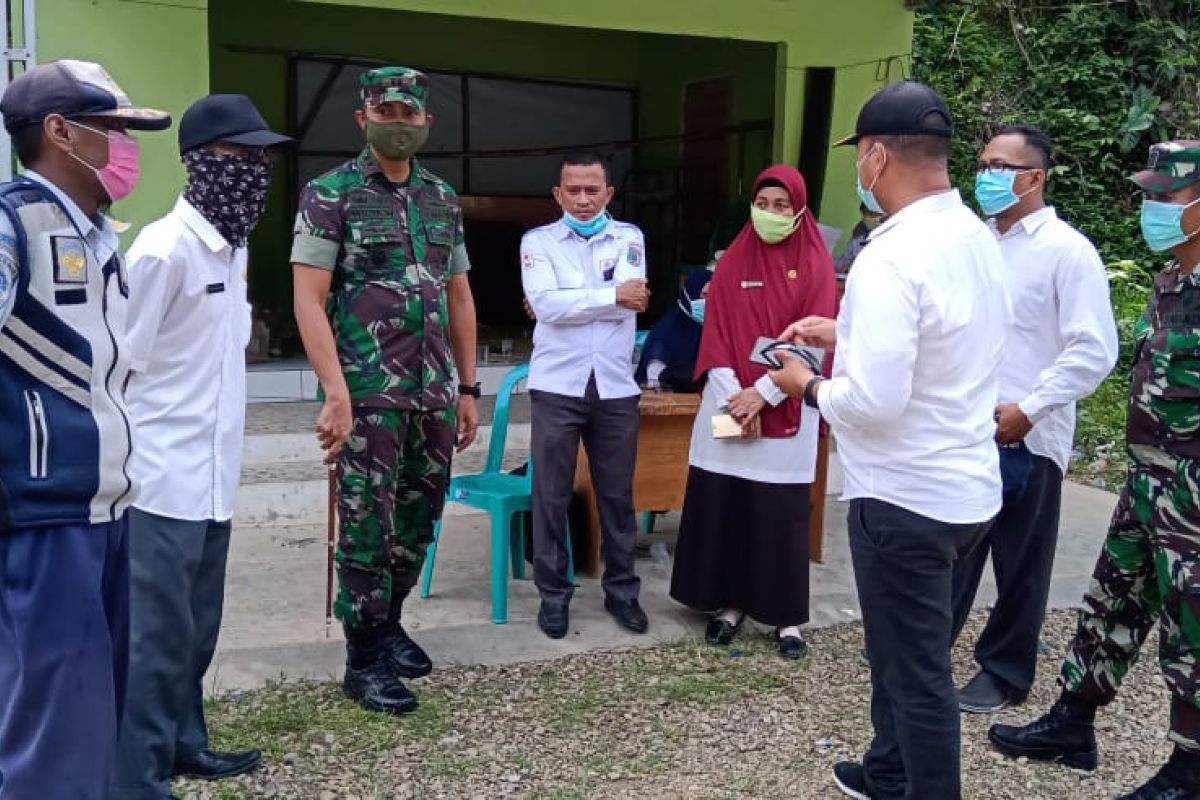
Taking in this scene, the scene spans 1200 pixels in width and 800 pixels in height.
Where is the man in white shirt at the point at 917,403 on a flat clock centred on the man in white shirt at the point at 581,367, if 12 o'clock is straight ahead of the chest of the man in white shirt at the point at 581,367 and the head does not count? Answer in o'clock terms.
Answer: the man in white shirt at the point at 917,403 is roughly at 11 o'clock from the man in white shirt at the point at 581,367.

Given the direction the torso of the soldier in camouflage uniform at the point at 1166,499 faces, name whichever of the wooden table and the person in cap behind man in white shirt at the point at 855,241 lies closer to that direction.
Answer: the wooden table

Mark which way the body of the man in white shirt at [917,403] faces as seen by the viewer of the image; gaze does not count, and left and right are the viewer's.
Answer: facing away from the viewer and to the left of the viewer

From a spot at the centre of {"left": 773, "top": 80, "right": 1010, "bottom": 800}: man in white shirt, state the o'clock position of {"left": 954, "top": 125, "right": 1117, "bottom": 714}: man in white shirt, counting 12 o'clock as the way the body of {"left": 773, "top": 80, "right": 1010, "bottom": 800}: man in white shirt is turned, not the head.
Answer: {"left": 954, "top": 125, "right": 1117, "bottom": 714}: man in white shirt is roughly at 2 o'clock from {"left": 773, "top": 80, "right": 1010, "bottom": 800}: man in white shirt.

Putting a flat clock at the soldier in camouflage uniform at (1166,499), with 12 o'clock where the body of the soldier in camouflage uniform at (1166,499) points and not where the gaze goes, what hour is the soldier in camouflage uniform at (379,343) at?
the soldier in camouflage uniform at (379,343) is roughly at 1 o'clock from the soldier in camouflage uniform at (1166,499).

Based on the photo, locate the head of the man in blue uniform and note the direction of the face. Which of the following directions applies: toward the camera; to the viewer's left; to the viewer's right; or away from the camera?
to the viewer's right

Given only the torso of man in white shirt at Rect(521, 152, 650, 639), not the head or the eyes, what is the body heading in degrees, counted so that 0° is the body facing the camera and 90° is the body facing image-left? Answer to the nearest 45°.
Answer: approximately 0°

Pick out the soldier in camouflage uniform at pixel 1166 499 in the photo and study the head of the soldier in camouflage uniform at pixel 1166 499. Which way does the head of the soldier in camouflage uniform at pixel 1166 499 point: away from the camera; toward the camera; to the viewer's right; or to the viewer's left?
to the viewer's left
